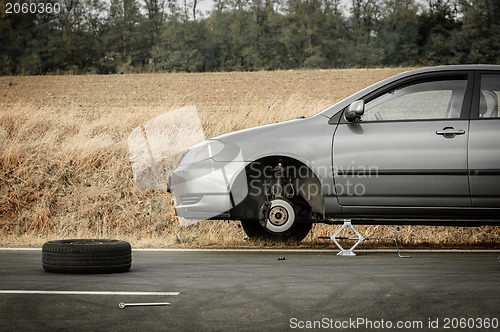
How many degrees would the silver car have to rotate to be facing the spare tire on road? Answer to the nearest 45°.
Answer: approximately 45° to its left

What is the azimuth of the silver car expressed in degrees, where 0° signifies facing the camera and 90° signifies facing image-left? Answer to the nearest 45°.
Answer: approximately 90°
